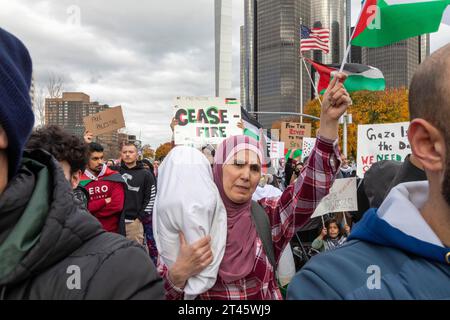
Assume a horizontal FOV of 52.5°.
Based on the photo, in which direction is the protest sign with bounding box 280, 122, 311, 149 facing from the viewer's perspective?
toward the camera

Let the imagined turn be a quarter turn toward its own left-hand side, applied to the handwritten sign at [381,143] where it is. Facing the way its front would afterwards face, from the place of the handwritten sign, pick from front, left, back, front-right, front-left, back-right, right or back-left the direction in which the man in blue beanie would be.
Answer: right

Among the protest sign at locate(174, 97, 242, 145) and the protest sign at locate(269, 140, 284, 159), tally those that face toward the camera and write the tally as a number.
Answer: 2

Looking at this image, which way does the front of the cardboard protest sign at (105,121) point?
toward the camera

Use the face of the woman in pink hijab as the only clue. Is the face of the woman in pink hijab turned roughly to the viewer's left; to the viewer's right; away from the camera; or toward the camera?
toward the camera

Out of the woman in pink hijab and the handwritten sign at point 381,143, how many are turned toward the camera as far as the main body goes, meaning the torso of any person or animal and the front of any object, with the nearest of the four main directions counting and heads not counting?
2

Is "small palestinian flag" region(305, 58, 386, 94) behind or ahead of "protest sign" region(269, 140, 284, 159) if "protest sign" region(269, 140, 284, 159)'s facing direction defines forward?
ahead

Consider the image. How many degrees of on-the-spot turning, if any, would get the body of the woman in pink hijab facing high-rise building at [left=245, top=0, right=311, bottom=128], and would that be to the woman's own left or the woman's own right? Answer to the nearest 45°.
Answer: approximately 180°

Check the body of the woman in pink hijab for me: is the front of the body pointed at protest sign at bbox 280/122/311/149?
no

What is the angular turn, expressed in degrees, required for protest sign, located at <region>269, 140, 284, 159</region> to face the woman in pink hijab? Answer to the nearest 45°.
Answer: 0° — it already faces them

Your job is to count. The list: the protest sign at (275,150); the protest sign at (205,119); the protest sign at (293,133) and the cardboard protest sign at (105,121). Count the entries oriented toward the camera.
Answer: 4

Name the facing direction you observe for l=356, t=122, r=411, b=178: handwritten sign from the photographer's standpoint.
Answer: facing the viewer

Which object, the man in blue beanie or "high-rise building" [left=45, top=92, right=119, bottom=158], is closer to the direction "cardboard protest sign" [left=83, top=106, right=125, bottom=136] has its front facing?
the man in blue beanie

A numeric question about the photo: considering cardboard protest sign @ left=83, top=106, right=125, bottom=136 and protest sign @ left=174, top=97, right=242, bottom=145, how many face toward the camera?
2

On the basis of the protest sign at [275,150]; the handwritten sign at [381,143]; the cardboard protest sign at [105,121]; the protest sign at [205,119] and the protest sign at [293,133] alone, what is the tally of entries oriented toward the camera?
5
